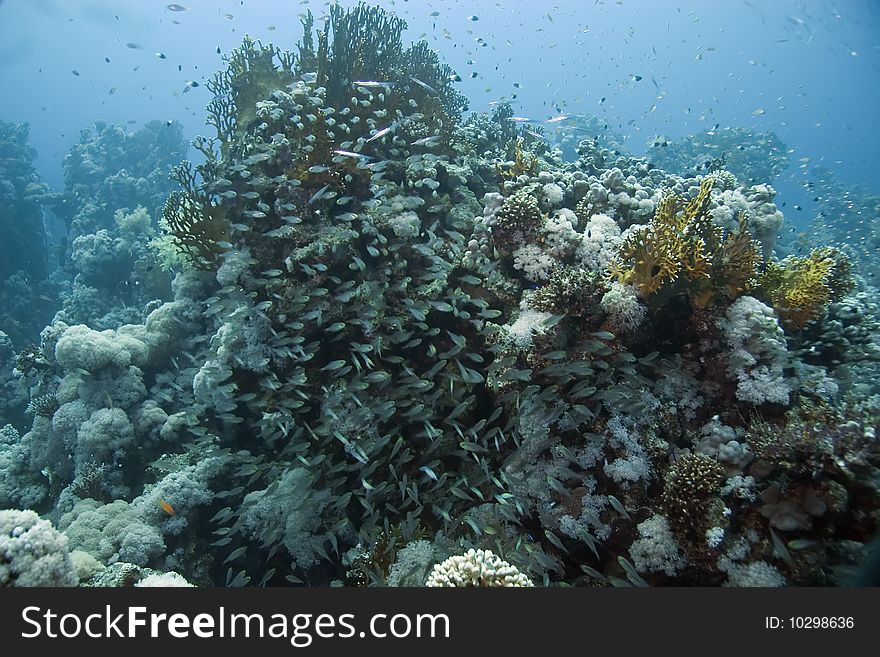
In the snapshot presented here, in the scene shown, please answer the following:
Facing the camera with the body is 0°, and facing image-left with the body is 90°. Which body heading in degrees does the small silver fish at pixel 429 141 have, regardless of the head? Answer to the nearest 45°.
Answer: approximately 270°

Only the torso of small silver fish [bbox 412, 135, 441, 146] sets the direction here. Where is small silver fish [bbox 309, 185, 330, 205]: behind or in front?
behind
